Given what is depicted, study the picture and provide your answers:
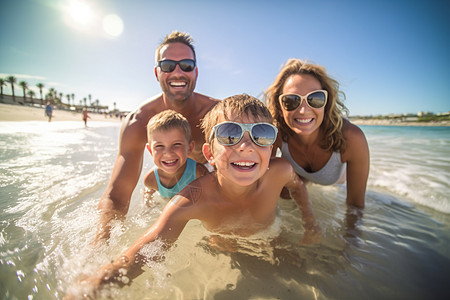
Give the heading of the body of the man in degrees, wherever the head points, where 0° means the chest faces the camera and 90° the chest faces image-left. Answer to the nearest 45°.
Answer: approximately 0°

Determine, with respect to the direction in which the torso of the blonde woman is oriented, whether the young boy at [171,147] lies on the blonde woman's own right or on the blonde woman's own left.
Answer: on the blonde woman's own right

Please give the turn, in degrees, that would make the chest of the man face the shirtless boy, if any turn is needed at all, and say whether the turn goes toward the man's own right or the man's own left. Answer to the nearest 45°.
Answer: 0° — they already face them

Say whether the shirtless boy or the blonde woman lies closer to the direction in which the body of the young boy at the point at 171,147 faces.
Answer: the shirtless boy

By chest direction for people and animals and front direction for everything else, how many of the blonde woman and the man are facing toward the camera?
2

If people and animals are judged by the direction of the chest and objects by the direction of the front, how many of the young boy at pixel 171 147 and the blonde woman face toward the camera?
2

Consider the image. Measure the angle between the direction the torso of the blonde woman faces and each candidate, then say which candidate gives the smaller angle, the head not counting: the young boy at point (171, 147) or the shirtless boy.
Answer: the shirtless boy

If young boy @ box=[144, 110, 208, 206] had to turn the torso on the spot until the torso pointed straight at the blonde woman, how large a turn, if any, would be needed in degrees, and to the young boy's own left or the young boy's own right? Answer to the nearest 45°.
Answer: approximately 90° to the young boy's own left

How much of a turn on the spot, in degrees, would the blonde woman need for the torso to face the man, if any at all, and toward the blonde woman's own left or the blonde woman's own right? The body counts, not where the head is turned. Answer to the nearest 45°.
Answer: approximately 90° to the blonde woman's own right

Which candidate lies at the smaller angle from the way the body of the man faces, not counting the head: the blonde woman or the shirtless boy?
the shirtless boy
